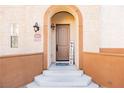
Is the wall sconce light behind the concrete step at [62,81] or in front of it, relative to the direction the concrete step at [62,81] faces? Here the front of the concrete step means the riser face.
behind

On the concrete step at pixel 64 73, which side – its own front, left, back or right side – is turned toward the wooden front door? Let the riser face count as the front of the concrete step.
back

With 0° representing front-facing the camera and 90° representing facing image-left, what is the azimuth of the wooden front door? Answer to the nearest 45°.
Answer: approximately 0°

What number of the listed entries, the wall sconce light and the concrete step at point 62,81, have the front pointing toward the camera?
2

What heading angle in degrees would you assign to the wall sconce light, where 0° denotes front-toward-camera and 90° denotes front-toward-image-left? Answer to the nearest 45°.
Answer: approximately 0°

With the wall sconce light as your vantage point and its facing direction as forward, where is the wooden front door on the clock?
The wooden front door is roughly at 7 o'clock from the wall sconce light.

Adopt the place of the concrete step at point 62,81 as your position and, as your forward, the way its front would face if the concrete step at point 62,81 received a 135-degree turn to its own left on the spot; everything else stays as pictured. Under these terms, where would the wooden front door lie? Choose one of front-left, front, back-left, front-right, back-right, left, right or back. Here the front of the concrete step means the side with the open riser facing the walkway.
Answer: front-left
